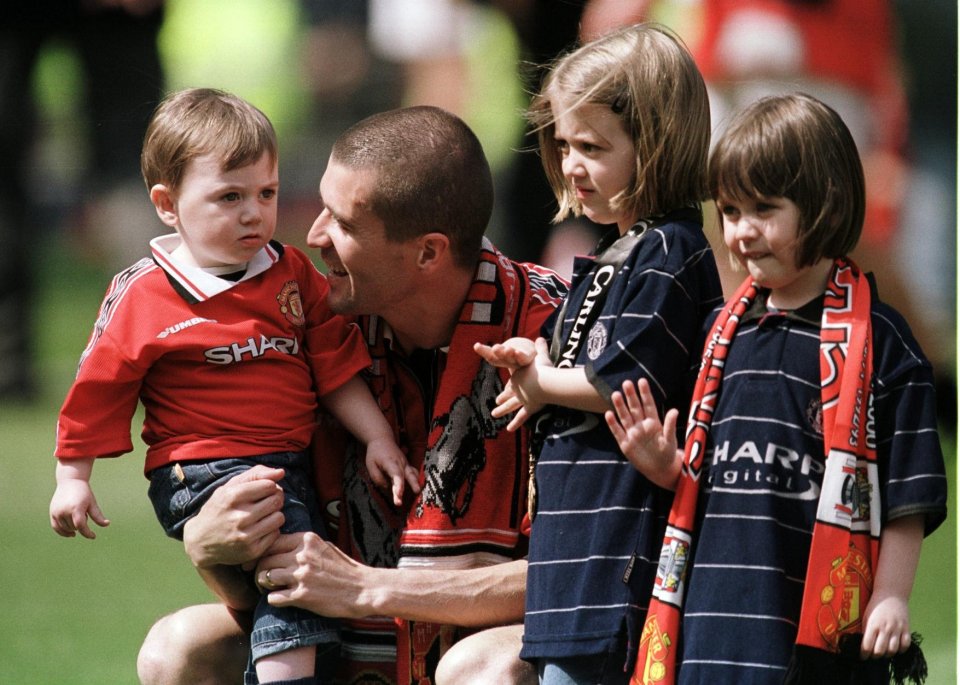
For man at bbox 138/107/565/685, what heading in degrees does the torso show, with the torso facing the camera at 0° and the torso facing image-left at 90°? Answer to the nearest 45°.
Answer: approximately 45°

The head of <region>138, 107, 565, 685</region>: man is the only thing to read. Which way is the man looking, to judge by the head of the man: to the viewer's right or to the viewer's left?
to the viewer's left

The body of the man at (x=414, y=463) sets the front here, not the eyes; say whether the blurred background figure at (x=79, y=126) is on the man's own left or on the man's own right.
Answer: on the man's own right
